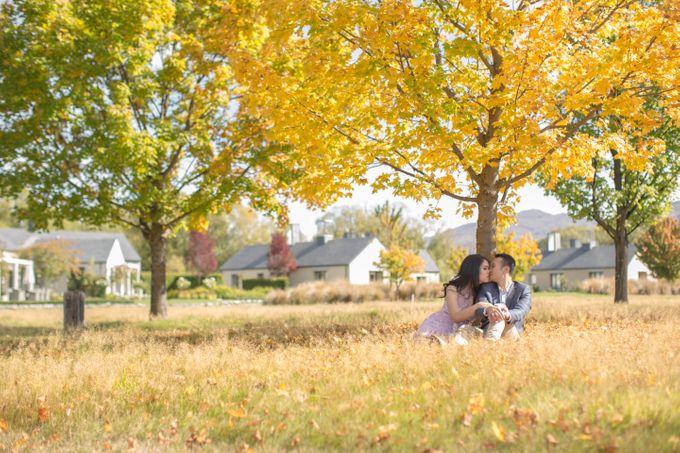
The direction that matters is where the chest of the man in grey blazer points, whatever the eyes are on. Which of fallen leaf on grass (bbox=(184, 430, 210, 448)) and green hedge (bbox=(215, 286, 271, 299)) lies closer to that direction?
the fallen leaf on grass

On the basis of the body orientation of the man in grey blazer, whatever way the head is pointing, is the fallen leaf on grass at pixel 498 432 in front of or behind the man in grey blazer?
in front

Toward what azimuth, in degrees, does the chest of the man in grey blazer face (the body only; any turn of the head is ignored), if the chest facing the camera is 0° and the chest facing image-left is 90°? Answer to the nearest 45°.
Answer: approximately 45°

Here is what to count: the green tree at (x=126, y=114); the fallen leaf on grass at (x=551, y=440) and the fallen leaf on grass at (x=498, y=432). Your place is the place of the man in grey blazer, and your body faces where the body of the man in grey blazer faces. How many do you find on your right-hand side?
1

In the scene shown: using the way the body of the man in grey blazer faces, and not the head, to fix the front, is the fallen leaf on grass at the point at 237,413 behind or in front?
in front

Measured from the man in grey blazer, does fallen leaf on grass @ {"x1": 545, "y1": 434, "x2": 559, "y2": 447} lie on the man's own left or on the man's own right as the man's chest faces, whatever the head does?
on the man's own left

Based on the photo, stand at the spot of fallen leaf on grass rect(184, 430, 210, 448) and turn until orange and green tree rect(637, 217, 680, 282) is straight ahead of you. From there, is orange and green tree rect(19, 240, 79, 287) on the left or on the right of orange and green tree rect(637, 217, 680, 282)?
left

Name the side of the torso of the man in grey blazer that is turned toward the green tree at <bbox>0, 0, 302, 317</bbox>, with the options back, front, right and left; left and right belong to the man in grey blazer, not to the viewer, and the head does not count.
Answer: right
